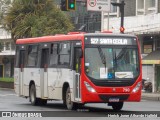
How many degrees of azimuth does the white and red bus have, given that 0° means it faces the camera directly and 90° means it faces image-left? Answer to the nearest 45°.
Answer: approximately 315°

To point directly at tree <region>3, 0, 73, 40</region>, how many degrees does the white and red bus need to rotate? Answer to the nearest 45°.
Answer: approximately 135° to its left

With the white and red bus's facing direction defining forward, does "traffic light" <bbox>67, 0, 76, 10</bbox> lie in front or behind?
behind

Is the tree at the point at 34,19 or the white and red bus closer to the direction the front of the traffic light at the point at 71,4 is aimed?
the white and red bus

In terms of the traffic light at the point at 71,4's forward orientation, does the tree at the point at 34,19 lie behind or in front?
behind

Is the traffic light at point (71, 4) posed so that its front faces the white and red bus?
yes
